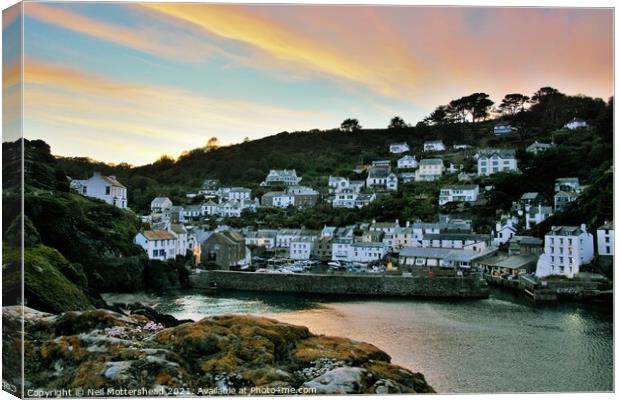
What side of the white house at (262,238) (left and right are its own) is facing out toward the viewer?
front

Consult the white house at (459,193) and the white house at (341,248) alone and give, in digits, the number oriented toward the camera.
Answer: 2

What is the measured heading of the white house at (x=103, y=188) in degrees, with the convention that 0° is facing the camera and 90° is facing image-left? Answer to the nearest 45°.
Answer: approximately 315°

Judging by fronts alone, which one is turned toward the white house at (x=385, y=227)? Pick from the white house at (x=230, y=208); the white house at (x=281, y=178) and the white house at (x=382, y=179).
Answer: the white house at (x=382, y=179)

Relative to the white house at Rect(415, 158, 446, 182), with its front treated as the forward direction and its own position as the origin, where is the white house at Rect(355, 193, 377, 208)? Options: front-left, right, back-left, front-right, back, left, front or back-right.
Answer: front-right

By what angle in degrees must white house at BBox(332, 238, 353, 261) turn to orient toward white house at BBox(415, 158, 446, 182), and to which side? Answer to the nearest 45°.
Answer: approximately 135° to its left

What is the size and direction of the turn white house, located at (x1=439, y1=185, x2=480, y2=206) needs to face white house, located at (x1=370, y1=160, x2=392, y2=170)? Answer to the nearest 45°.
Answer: approximately 90° to its right

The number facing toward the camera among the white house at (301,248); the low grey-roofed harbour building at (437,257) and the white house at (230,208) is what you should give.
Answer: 3

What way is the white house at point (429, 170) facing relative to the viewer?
toward the camera

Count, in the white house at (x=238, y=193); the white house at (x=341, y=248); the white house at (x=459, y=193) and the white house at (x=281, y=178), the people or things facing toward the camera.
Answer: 4

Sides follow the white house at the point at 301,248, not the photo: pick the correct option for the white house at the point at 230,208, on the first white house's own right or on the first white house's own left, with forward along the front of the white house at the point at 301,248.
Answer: on the first white house's own right

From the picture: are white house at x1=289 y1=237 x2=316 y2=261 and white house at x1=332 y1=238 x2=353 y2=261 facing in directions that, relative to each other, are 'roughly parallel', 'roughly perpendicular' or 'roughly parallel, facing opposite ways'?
roughly parallel

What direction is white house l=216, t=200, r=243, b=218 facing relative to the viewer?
toward the camera
